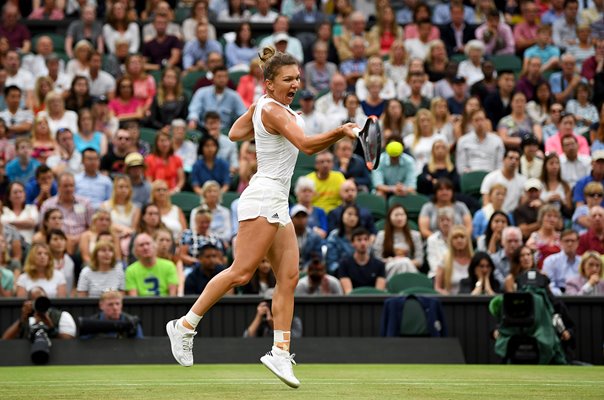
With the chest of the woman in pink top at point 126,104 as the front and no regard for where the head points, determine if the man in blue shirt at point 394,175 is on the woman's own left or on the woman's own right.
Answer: on the woman's own left

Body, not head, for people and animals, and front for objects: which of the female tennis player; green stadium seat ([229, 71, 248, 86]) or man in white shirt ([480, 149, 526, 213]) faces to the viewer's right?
the female tennis player

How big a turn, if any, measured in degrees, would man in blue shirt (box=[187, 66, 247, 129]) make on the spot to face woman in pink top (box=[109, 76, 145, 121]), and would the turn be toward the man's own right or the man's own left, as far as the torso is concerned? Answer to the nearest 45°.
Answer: approximately 90° to the man's own right
